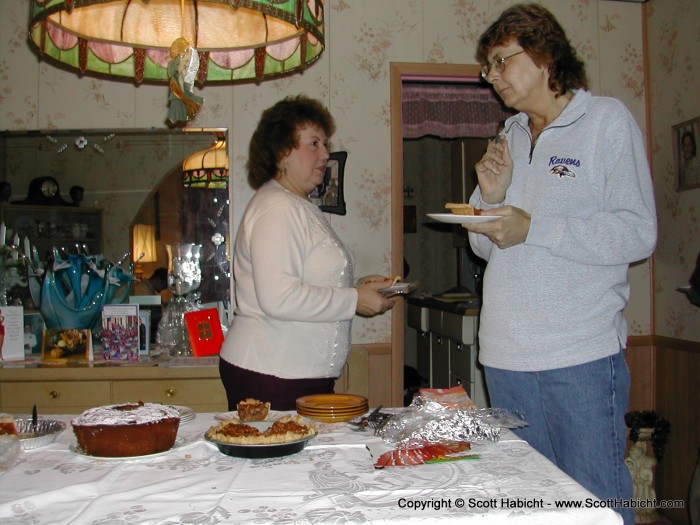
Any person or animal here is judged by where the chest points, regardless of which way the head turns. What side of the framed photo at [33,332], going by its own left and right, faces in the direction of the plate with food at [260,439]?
front

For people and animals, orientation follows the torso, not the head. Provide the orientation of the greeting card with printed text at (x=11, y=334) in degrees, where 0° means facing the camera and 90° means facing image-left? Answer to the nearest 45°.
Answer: approximately 0°

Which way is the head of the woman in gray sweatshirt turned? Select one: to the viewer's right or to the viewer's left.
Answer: to the viewer's left

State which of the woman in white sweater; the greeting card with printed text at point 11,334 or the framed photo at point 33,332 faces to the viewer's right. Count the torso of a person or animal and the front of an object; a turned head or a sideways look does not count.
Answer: the woman in white sweater

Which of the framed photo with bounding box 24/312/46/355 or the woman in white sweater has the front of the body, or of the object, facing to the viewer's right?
the woman in white sweater

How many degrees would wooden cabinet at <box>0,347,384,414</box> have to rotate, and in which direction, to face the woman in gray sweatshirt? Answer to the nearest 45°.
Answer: approximately 45° to its left

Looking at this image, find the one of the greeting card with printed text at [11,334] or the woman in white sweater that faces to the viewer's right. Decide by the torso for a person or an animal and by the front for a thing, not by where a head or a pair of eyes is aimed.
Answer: the woman in white sweater

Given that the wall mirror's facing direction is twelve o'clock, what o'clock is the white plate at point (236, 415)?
The white plate is roughly at 12 o'clock from the wall mirror.

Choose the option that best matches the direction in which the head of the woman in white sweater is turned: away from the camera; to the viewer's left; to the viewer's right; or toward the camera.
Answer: to the viewer's right

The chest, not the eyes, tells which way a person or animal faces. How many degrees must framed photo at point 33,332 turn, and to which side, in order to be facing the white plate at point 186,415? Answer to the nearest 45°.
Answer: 0° — it already faces it

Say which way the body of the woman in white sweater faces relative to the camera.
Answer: to the viewer's right

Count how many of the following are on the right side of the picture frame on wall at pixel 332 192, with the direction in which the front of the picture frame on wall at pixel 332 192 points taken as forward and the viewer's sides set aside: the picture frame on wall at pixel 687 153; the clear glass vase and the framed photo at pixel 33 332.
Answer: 2

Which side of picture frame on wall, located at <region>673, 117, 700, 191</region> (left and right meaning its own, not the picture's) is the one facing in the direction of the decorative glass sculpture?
front
